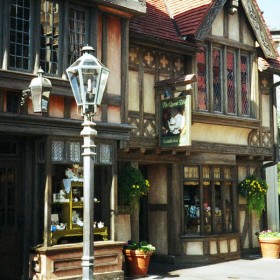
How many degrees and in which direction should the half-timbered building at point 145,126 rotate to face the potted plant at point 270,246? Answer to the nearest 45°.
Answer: approximately 90° to its left

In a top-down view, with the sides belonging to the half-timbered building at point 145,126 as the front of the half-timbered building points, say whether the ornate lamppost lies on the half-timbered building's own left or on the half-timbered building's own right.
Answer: on the half-timbered building's own right

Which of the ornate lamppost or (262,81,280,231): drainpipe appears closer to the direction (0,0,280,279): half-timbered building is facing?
the ornate lamppost

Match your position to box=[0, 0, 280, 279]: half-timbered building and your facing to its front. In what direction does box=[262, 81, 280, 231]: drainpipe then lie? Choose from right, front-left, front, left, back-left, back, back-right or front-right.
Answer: left

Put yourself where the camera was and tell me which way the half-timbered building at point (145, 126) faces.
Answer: facing the viewer and to the right of the viewer
